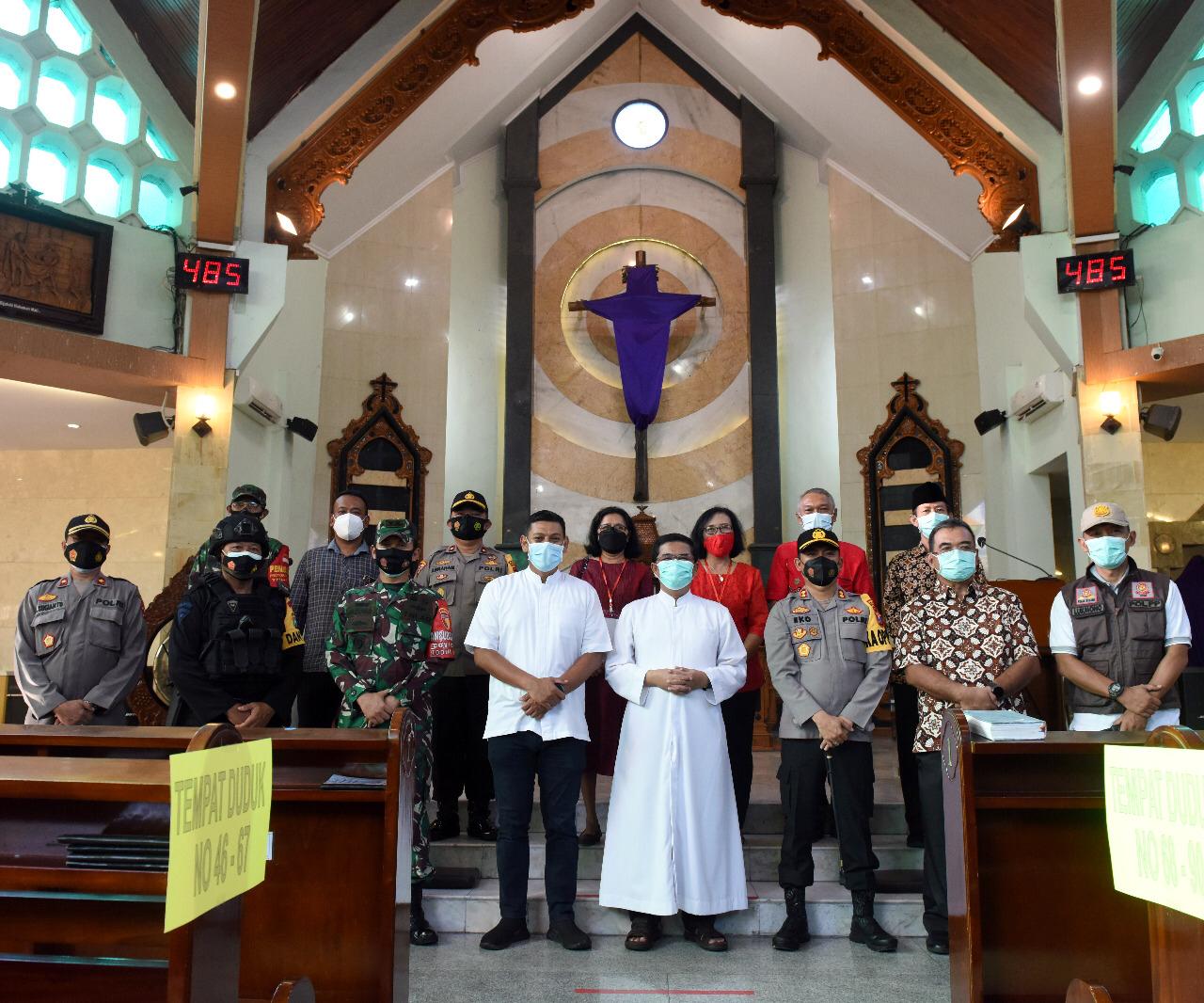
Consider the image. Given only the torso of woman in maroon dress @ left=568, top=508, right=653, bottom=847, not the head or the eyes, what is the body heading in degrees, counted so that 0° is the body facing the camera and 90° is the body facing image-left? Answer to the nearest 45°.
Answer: approximately 0°

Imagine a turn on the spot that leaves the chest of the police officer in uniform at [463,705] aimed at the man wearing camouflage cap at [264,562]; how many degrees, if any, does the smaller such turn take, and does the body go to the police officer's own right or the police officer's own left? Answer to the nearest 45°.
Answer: approximately 90° to the police officer's own right

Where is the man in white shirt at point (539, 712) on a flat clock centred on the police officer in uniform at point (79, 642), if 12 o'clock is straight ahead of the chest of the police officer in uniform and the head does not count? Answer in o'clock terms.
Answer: The man in white shirt is roughly at 10 o'clock from the police officer in uniform.

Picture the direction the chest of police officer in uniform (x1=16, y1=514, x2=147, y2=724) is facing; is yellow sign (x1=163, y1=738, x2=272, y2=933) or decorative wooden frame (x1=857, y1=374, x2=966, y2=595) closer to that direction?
the yellow sign

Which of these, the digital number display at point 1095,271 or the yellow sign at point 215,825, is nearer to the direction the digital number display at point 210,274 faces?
the yellow sign

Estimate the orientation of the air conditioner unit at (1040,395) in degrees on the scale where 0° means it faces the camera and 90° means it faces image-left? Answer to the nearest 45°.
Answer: approximately 45°

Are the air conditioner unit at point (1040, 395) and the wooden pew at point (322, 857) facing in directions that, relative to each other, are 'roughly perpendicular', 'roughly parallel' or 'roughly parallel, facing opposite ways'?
roughly perpendicular
